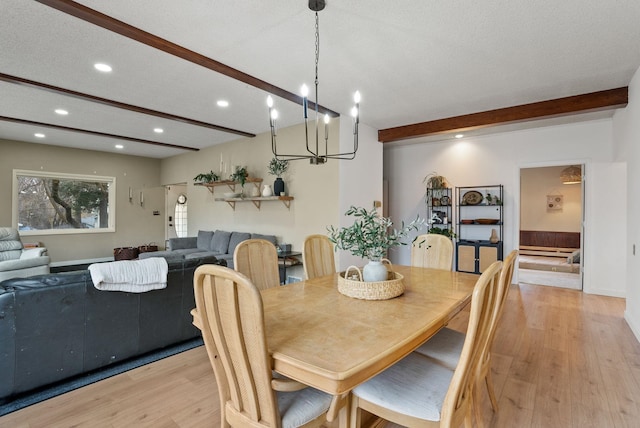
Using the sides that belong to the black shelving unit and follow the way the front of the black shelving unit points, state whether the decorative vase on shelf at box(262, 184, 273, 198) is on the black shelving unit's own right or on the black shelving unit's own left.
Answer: on the black shelving unit's own right

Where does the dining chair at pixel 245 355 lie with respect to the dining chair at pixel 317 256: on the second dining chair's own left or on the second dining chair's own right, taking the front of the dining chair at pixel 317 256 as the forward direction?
on the second dining chair's own right

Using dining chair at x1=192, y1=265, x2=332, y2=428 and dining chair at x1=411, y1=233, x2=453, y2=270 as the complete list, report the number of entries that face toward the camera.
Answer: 1

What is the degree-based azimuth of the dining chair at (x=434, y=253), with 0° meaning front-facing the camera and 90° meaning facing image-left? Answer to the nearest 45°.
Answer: approximately 0°

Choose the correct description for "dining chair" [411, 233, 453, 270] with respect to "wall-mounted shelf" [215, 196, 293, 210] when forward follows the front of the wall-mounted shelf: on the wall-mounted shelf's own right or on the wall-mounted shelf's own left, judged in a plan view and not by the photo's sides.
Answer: on the wall-mounted shelf's own left

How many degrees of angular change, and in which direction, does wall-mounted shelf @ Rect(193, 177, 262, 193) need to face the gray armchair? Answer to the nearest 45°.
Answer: approximately 45° to its right

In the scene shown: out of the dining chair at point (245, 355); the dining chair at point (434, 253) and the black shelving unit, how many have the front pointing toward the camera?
2

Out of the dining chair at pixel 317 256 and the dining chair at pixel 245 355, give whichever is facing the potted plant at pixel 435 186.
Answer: the dining chair at pixel 245 355

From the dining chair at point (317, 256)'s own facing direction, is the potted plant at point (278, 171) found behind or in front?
behind

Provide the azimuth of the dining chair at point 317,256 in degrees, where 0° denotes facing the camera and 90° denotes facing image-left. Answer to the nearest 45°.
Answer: approximately 315°

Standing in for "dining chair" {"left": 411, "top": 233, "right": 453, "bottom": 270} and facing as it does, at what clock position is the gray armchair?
The gray armchair is roughly at 3 o'clock from the dining chair.
